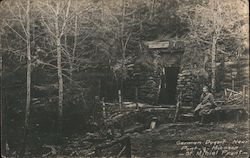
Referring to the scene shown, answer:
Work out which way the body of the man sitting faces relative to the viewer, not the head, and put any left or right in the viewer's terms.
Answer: facing the viewer and to the left of the viewer
